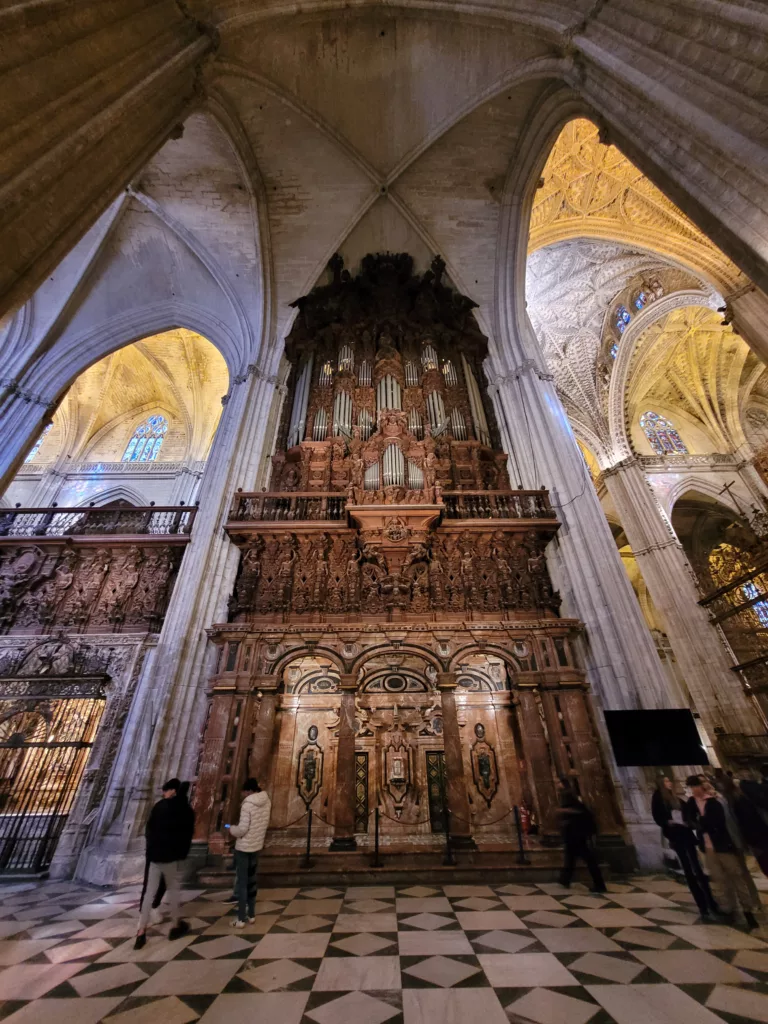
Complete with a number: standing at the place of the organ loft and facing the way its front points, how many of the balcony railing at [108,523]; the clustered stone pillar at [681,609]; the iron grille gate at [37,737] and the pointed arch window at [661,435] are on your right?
2

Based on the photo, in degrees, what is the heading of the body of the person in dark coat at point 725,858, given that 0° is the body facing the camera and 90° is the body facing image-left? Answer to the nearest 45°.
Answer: approximately 45°

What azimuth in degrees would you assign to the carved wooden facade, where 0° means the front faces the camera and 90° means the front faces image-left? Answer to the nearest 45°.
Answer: approximately 0°

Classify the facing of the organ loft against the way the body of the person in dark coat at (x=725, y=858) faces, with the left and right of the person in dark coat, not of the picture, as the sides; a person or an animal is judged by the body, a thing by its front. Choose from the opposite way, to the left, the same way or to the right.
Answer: to the left
